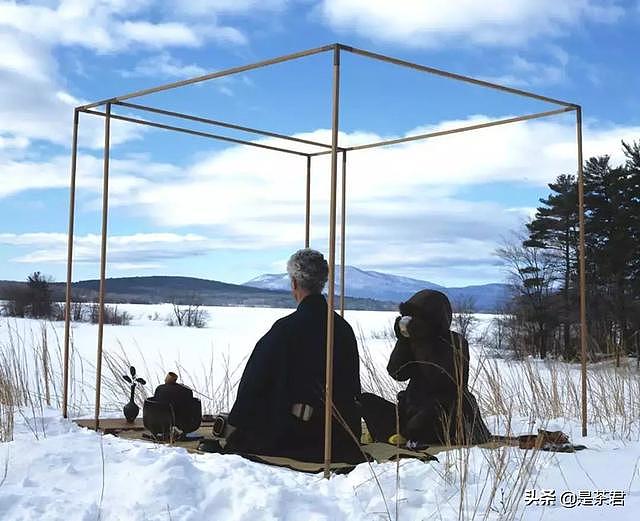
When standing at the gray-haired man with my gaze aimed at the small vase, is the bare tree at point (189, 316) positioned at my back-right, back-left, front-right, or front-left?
front-right

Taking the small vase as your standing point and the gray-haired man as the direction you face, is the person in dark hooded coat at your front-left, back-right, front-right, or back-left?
front-left

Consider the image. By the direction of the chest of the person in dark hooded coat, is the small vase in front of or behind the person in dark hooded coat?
in front

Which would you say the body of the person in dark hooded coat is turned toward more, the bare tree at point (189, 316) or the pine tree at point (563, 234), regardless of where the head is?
the bare tree

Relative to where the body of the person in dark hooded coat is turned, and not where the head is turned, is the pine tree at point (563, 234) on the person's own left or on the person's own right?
on the person's own right

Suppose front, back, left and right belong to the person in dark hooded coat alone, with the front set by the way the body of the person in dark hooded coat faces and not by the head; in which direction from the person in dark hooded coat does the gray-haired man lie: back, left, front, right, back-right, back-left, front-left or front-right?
front-left
